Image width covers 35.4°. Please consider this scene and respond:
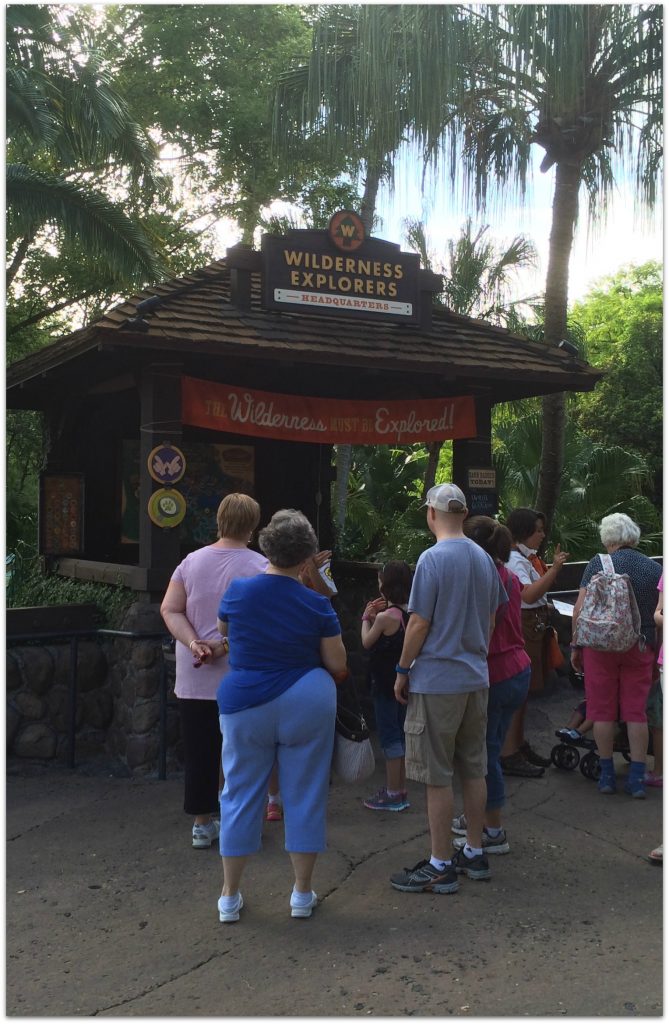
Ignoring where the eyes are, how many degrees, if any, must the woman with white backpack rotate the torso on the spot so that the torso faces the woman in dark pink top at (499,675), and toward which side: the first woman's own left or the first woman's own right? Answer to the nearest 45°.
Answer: approximately 135° to the first woman's own left

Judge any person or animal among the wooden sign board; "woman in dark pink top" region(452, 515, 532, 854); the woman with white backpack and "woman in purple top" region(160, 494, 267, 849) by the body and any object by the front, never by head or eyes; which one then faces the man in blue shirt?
the wooden sign board

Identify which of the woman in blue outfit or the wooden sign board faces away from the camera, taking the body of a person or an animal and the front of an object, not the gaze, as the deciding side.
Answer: the woman in blue outfit

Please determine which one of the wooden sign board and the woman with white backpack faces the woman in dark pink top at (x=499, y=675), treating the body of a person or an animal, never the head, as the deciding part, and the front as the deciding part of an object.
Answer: the wooden sign board

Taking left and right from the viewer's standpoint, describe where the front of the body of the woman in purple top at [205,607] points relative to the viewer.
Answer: facing away from the viewer

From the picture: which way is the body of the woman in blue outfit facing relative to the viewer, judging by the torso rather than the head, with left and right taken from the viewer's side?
facing away from the viewer

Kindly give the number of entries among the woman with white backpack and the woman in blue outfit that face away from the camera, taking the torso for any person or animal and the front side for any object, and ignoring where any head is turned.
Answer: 2

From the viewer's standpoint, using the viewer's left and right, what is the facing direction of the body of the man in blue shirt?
facing away from the viewer and to the left of the viewer

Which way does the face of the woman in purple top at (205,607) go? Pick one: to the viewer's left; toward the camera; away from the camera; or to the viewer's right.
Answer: away from the camera

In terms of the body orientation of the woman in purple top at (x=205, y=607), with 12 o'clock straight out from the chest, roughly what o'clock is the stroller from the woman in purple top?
The stroller is roughly at 2 o'clock from the woman in purple top.

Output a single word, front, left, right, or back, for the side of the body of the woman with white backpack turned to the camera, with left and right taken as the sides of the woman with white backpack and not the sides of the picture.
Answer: back

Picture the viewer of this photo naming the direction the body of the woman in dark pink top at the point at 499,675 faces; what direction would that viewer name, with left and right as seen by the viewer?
facing away from the viewer and to the left of the viewer
